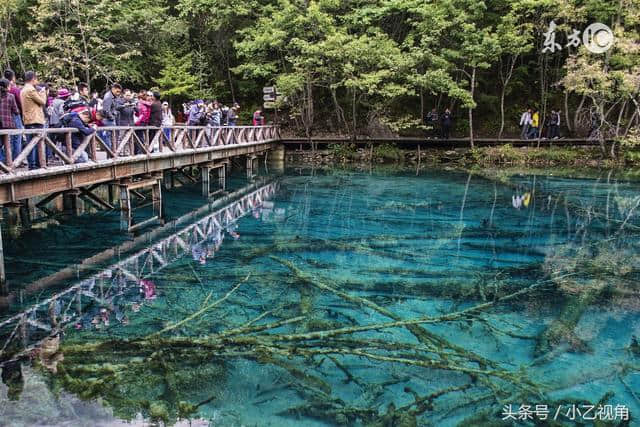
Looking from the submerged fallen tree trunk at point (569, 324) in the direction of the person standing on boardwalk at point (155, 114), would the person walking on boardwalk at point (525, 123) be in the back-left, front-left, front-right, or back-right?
front-right

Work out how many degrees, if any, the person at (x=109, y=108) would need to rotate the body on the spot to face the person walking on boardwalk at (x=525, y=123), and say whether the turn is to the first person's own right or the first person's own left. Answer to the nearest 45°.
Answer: approximately 90° to the first person's own left

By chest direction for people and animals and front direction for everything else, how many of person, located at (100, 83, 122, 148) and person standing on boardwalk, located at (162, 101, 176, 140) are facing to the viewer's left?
0

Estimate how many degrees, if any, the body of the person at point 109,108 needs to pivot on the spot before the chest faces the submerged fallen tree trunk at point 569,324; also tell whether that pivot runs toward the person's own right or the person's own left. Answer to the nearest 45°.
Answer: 0° — they already face it

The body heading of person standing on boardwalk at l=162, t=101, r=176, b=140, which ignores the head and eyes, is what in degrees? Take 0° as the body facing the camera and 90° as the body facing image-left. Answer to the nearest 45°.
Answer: approximately 0°

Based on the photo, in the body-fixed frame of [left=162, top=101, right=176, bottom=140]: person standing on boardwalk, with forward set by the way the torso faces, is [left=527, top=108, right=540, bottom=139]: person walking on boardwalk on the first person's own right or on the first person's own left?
on the first person's own left

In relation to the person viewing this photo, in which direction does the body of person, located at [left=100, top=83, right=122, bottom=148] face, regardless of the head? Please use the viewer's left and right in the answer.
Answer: facing the viewer and to the right of the viewer

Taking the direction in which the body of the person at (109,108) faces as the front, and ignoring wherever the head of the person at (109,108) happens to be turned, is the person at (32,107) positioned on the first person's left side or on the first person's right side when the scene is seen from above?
on the first person's right side

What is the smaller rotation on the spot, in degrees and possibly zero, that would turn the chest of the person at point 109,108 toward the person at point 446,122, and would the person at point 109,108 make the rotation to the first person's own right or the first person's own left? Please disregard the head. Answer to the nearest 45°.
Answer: approximately 90° to the first person's own left
